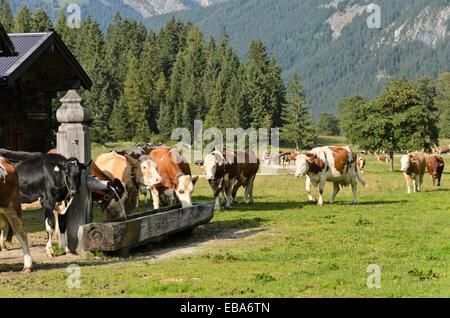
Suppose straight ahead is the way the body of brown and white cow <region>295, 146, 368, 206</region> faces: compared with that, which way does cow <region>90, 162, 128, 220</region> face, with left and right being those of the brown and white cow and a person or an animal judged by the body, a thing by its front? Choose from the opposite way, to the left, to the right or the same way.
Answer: to the left

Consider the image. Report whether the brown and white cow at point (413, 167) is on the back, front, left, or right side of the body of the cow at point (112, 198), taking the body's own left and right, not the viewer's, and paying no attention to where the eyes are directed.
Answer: left

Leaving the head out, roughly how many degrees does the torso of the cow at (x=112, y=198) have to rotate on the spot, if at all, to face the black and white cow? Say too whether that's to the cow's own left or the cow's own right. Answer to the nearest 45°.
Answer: approximately 90° to the cow's own right

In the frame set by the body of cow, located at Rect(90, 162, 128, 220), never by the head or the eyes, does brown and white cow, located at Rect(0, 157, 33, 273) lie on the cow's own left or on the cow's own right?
on the cow's own right

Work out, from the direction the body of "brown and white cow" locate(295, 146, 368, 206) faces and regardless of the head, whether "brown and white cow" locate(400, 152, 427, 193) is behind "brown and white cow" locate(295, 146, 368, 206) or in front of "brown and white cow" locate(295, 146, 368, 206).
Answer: behind

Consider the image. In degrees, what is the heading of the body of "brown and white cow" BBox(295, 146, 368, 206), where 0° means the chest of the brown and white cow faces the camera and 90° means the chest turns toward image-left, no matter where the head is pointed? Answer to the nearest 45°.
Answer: approximately 45°
